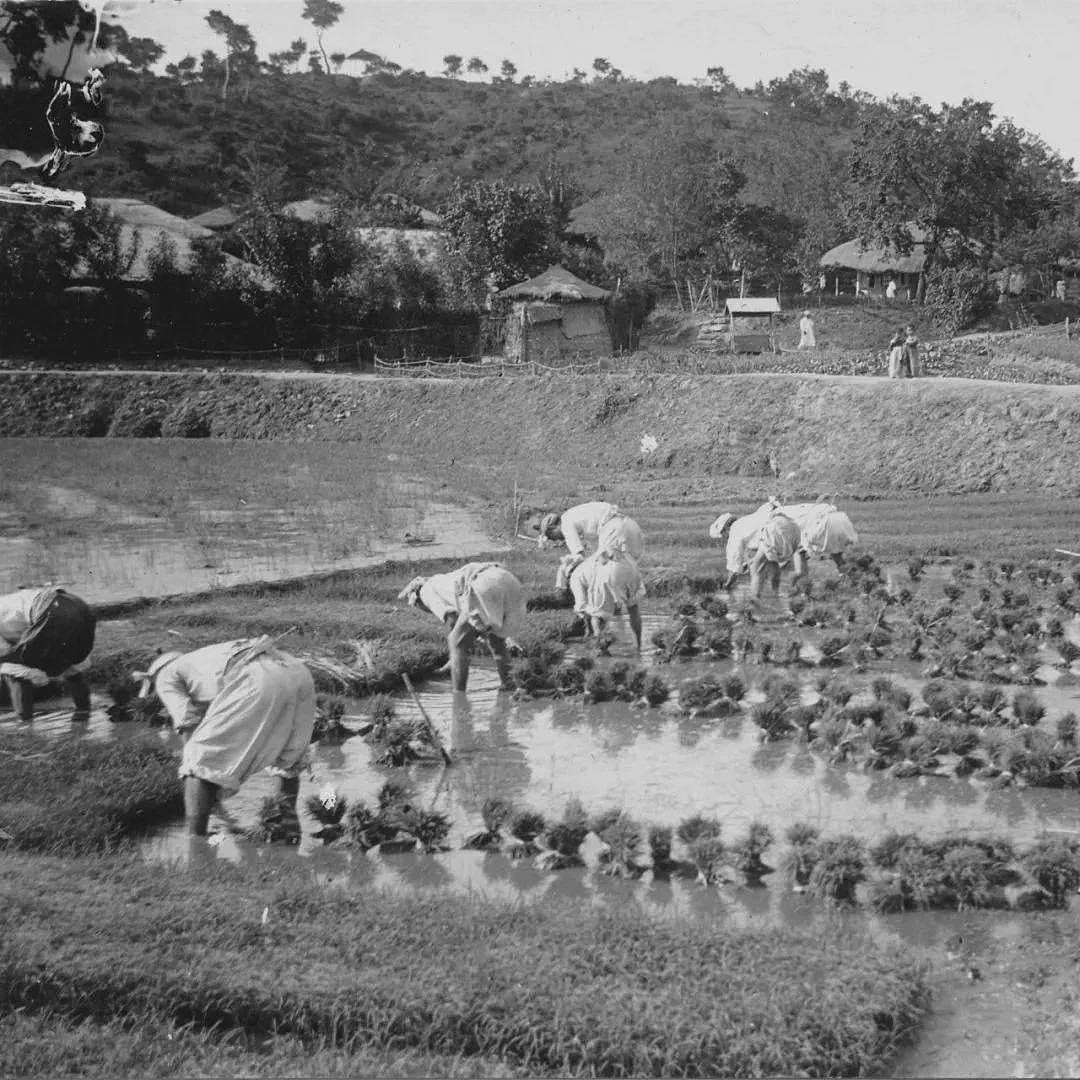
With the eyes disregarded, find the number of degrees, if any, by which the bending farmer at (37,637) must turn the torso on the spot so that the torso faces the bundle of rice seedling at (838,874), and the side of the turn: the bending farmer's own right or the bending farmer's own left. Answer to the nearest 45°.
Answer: approximately 180°

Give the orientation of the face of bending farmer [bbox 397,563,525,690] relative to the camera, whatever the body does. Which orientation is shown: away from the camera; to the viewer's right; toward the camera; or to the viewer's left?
to the viewer's left

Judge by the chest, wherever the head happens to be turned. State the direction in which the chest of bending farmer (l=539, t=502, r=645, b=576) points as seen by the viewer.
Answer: to the viewer's left

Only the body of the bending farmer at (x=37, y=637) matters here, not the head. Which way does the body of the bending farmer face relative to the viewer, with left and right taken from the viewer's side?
facing away from the viewer and to the left of the viewer

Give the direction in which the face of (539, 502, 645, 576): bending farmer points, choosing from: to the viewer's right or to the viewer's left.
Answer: to the viewer's left

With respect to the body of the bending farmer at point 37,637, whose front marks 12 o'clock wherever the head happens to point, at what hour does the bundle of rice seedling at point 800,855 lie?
The bundle of rice seedling is roughly at 6 o'clock from the bending farmer.

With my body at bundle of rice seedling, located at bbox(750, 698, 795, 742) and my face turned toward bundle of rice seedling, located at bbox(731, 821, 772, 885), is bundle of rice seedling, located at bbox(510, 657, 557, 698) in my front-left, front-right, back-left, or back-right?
back-right
